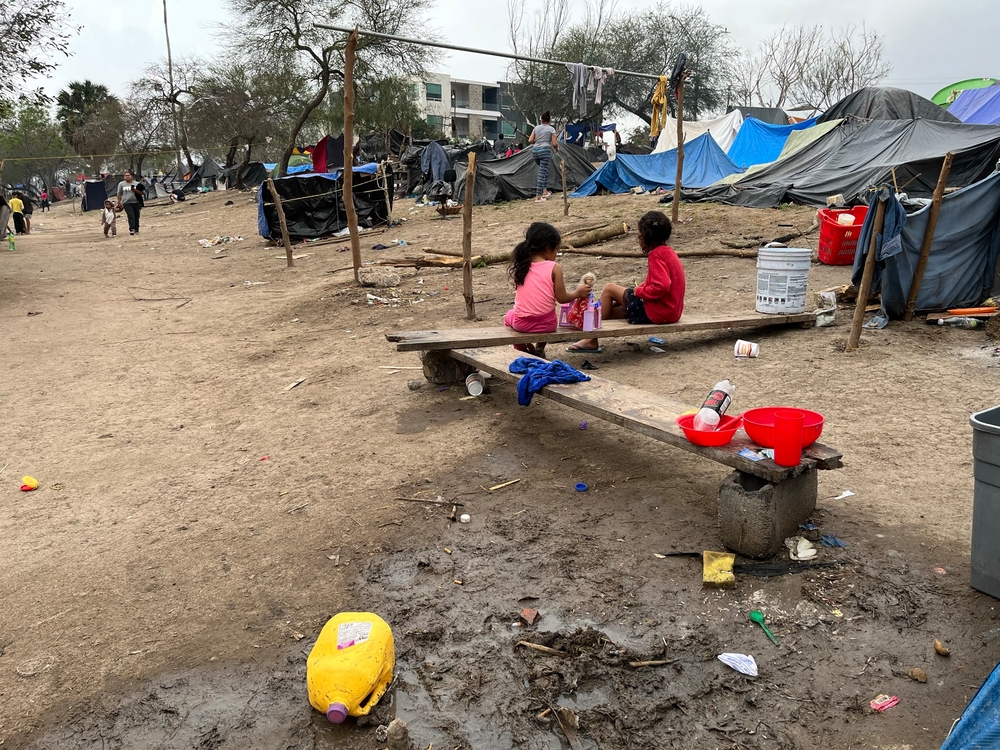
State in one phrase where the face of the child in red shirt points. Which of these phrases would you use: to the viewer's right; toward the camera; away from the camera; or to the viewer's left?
to the viewer's left

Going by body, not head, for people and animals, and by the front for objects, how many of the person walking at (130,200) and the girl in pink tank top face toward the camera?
1

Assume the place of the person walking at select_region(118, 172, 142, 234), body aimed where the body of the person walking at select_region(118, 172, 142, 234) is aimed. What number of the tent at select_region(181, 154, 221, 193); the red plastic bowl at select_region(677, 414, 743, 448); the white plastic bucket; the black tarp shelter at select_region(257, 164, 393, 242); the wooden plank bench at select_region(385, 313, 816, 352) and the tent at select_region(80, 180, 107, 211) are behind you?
2

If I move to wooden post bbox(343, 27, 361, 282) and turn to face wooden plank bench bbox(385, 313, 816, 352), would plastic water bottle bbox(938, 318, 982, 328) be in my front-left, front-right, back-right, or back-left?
front-left

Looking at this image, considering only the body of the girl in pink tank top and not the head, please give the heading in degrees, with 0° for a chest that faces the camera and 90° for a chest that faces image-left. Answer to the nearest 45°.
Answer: approximately 225°

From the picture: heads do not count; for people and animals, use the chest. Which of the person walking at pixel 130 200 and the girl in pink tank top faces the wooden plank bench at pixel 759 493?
the person walking

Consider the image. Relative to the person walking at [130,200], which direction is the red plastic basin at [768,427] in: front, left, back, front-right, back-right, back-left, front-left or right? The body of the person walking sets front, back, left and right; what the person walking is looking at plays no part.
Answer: front

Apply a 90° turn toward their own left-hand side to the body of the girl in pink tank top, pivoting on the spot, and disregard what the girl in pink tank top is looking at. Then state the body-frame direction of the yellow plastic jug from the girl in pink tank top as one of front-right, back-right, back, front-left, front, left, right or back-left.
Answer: back-left

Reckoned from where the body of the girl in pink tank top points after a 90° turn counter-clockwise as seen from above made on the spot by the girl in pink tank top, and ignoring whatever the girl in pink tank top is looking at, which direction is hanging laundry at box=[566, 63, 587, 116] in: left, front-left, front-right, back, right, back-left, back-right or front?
front-right

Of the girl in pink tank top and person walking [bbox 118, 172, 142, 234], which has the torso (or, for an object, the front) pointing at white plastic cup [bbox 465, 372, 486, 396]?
the person walking

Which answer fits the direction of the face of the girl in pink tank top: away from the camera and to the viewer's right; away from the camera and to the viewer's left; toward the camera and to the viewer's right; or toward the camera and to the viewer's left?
away from the camera and to the viewer's right

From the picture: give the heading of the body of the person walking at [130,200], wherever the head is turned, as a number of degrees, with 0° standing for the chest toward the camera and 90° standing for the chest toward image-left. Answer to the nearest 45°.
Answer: approximately 0°

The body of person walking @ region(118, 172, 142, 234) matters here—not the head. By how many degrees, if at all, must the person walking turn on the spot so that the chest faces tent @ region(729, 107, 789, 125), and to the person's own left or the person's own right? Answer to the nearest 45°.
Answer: approximately 90° to the person's own left

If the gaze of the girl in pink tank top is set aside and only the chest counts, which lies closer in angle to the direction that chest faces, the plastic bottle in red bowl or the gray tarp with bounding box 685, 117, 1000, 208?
the gray tarp

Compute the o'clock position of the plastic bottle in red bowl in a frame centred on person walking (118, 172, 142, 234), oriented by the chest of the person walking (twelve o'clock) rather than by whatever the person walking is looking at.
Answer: The plastic bottle in red bowl is roughly at 12 o'clock from the person walking.
